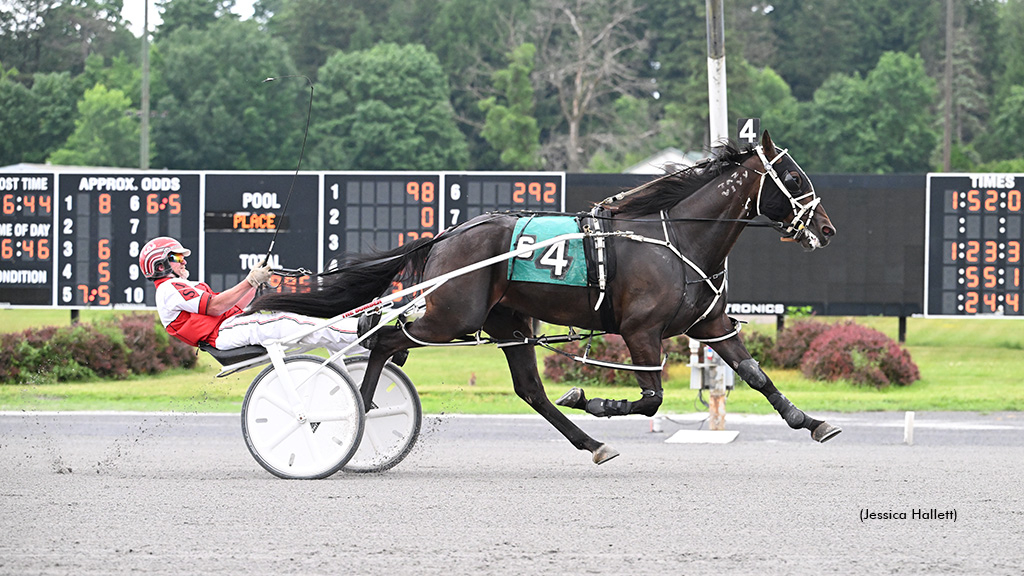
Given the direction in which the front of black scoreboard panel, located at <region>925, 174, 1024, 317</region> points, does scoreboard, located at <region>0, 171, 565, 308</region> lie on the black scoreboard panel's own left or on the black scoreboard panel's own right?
on the black scoreboard panel's own right

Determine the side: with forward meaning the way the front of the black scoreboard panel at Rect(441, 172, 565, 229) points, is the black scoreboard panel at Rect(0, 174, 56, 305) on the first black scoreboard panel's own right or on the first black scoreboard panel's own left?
on the first black scoreboard panel's own right

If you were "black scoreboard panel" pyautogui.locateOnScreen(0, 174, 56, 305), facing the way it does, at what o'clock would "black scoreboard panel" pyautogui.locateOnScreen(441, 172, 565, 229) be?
"black scoreboard panel" pyautogui.locateOnScreen(441, 172, 565, 229) is roughly at 10 o'clock from "black scoreboard panel" pyautogui.locateOnScreen(0, 174, 56, 305).

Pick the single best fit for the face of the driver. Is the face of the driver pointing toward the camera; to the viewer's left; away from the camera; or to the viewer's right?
to the viewer's right

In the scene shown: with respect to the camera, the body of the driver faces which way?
to the viewer's right

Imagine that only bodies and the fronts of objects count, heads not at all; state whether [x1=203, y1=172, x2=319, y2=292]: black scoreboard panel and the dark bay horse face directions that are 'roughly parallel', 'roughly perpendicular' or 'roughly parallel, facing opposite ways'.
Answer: roughly perpendicular

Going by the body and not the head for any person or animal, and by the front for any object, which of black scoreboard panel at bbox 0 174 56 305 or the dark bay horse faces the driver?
the black scoreboard panel

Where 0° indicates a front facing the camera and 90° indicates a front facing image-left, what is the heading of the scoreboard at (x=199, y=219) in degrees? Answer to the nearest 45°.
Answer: approximately 0°

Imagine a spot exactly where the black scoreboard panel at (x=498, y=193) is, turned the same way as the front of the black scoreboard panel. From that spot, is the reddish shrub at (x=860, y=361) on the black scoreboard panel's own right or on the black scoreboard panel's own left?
on the black scoreboard panel's own left

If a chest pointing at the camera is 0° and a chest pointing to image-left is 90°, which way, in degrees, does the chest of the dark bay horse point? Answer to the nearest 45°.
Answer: approximately 270°

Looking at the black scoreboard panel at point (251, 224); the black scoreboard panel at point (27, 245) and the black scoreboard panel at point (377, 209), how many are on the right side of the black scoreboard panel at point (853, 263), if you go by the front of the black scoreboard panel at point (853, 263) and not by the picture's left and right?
3
